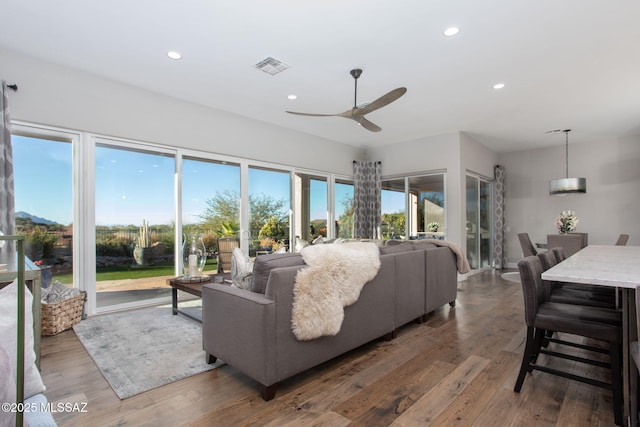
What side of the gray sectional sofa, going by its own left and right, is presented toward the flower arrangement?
right

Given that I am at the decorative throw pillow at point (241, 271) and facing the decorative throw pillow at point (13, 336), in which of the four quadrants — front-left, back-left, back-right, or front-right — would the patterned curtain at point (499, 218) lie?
back-left

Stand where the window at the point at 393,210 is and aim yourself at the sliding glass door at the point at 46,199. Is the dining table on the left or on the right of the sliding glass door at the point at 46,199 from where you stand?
left

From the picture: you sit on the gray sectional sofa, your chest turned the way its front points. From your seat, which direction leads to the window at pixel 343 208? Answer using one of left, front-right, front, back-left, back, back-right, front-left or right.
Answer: front-right

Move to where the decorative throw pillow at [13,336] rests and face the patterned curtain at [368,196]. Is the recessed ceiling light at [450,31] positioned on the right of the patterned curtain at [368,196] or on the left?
right

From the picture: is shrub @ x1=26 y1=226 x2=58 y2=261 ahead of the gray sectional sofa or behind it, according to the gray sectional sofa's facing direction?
ahead

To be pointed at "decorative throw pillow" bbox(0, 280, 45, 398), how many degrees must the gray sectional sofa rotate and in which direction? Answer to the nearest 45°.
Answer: approximately 90° to its left

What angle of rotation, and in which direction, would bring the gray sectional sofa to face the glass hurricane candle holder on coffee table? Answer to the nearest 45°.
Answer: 0° — it already faces it

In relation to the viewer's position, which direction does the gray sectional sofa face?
facing away from the viewer and to the left of the viewer

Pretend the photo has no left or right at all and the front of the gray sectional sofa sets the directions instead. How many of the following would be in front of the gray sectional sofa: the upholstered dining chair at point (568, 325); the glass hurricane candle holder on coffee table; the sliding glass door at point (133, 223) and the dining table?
2

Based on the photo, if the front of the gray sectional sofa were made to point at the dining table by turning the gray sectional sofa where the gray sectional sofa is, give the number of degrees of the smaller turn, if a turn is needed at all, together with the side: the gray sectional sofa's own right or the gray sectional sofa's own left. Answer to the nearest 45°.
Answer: approximately 135° to the gray sectional sofa's own right

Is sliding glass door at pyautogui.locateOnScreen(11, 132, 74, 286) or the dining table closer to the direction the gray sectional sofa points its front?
the sliding glass door

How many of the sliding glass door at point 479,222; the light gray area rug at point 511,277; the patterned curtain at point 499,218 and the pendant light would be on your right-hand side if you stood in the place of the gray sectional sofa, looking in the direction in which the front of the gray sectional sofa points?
4

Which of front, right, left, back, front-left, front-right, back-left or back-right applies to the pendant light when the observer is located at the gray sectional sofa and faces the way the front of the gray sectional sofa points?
right

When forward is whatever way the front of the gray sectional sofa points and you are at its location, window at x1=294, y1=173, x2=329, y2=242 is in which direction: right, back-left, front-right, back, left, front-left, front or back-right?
front-right

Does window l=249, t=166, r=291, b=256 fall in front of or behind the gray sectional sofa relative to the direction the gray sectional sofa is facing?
in front

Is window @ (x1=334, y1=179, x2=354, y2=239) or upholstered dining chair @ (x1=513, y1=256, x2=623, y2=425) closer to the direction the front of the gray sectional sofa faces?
the window
